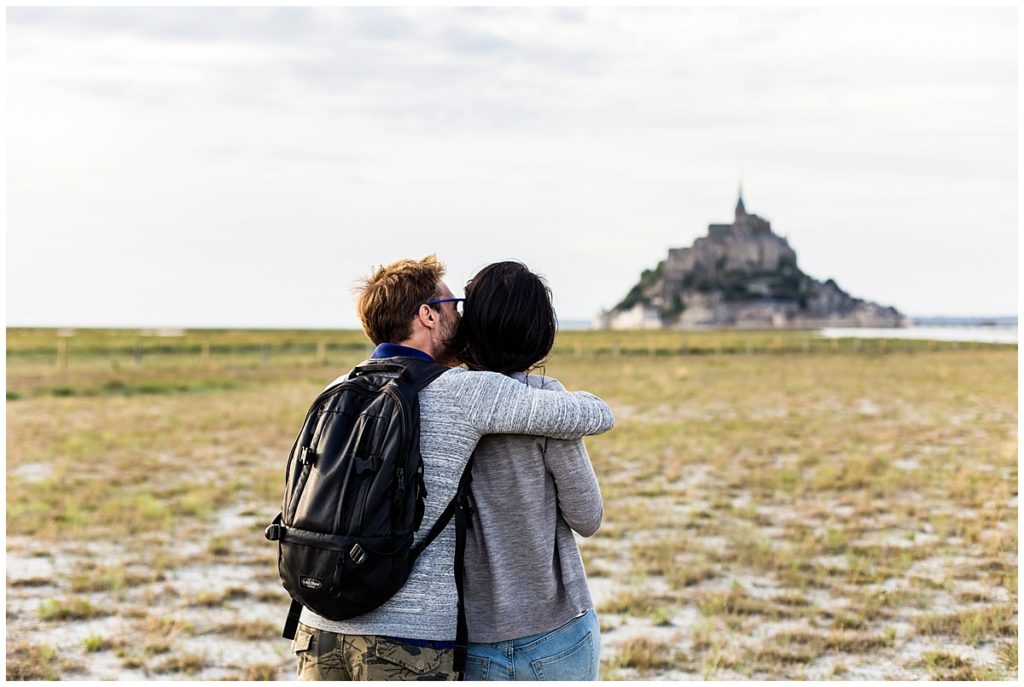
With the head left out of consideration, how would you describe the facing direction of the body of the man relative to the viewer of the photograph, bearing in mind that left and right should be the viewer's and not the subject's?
facing away from the viewer and to the right of the viewer
